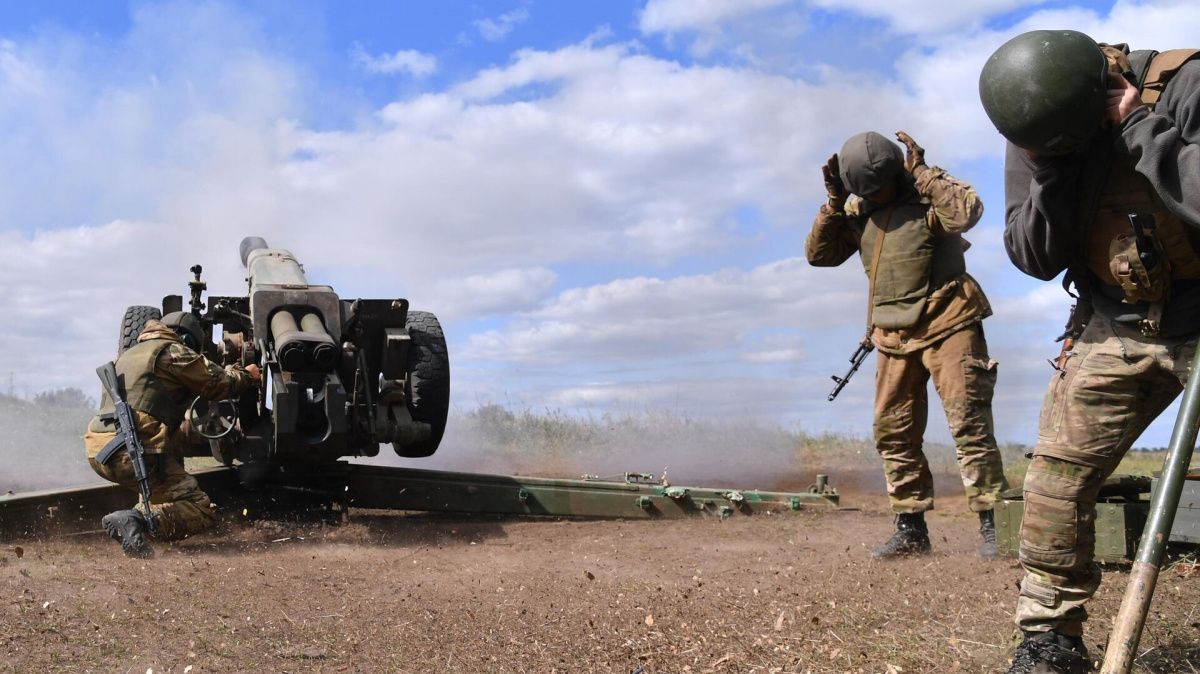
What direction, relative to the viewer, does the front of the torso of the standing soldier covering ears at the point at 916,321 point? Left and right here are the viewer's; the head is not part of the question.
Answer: facing the viewer and to the left of the viewer

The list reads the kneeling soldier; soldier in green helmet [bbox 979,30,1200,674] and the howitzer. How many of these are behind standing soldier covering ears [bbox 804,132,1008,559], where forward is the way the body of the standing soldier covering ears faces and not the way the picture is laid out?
0

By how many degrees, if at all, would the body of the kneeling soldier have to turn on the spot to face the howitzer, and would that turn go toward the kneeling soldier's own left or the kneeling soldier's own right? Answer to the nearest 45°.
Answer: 0° — they already face it

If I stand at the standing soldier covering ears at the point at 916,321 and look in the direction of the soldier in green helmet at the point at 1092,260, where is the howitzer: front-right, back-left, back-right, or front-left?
back-right

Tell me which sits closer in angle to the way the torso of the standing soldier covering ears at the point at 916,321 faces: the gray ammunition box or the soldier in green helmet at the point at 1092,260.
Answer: the soldier in green helmet

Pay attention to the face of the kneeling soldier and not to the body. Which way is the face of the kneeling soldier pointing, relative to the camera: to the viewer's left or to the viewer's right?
to the viewer's right

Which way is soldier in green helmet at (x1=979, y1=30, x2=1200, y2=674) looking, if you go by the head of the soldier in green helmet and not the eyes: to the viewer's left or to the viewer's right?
to the viewer's left

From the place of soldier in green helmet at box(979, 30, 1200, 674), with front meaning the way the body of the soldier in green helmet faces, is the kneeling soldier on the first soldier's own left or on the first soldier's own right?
on the first soldier's own right

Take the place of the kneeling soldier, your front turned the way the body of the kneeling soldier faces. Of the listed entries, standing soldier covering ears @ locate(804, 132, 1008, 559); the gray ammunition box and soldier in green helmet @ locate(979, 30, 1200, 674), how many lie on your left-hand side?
0

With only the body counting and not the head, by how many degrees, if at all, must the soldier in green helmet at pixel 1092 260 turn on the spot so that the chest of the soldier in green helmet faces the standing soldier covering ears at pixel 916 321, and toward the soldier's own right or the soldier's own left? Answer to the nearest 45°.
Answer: approximately 135° to the soldier's own right

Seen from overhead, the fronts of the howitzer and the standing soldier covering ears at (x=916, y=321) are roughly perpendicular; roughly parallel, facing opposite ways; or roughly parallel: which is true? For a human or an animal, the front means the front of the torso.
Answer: roughly perpendicular

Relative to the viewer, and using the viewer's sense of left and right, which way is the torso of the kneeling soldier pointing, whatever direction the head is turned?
facing away from the viewer and to the right of the viewer

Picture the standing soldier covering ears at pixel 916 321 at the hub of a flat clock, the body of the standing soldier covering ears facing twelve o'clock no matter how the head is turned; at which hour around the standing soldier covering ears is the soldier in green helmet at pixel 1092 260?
The soldier in green helmet is roughly at 10 o'clock from the standing soldier covering ears.
